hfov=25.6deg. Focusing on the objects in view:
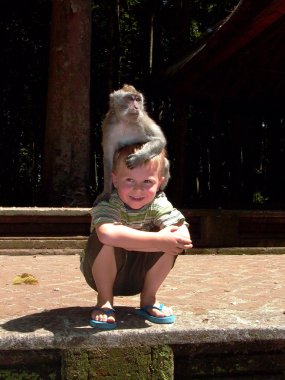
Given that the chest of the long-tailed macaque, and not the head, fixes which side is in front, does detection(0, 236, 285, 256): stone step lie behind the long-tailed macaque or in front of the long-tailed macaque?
behind

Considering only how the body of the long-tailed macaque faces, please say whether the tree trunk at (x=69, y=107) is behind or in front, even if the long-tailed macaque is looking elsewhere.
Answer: behind

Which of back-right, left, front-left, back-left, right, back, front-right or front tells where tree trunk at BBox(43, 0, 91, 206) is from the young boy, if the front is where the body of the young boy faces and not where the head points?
back

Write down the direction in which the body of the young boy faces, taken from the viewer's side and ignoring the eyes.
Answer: toward the camera

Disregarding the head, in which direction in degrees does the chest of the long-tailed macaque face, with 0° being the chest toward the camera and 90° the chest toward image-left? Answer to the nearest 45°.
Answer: approximately 0°
